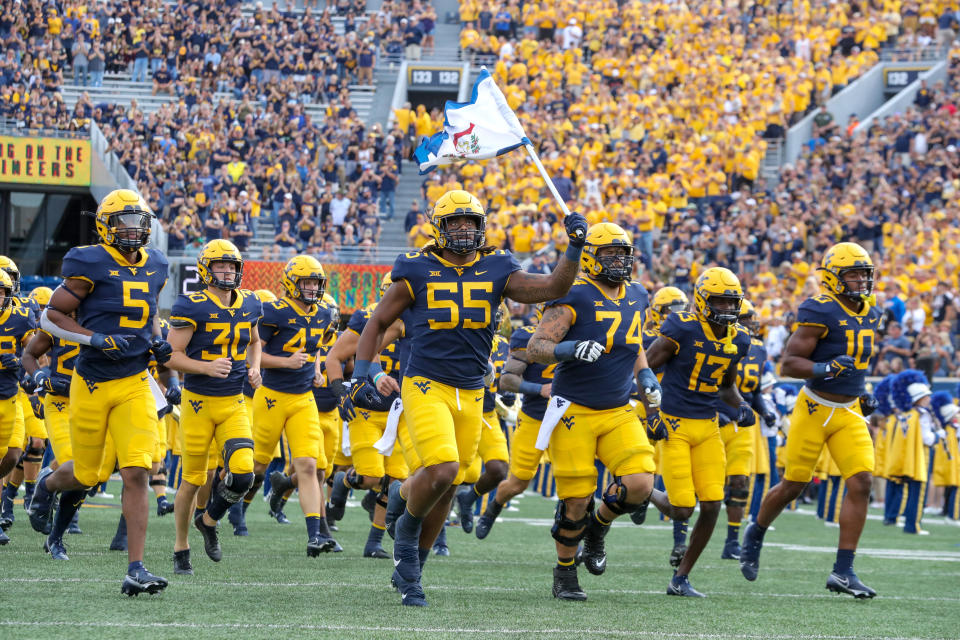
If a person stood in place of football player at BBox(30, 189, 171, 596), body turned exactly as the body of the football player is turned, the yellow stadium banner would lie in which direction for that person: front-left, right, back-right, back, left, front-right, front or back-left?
back-left

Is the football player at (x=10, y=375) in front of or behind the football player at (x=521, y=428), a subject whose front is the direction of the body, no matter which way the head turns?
behind

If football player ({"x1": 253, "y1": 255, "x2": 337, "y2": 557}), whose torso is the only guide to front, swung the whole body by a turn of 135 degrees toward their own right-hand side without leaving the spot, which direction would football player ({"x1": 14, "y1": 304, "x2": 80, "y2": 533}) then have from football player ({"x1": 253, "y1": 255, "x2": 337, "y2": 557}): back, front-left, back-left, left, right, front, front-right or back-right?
front

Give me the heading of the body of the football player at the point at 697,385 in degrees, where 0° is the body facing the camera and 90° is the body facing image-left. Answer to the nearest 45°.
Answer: approximately 315°

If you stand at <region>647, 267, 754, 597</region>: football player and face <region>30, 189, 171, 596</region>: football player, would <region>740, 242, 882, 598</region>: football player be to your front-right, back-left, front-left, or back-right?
back-left

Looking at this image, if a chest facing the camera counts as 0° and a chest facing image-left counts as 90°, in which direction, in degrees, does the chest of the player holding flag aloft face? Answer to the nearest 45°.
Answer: approximately 0°

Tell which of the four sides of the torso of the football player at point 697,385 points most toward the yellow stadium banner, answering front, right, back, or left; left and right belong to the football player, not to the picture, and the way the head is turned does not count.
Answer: back

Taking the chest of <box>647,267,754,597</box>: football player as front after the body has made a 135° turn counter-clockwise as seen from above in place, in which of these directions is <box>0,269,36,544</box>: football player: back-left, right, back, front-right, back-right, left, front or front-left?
left

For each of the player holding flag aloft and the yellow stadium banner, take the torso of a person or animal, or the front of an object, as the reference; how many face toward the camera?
2

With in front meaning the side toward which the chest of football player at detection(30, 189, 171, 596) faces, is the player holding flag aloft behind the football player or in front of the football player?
in front

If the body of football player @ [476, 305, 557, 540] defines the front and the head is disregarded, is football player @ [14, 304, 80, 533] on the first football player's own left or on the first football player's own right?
on the first football player's own right
